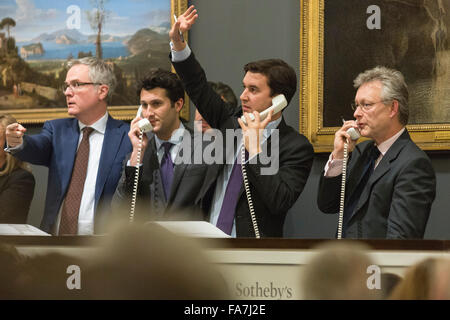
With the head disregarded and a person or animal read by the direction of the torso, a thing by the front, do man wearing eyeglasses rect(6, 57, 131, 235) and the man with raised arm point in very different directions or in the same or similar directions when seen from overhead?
same or similar directions

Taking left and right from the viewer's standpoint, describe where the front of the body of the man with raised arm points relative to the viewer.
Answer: facing the viewer and to the left of the viewer

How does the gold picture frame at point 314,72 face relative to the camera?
toward the camera

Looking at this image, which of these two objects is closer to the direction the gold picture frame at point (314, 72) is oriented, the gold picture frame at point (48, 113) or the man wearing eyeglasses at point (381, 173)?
the man wearing eyeglasses

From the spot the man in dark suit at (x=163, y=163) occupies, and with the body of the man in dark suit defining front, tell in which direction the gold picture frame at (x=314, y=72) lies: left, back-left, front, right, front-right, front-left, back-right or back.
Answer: back

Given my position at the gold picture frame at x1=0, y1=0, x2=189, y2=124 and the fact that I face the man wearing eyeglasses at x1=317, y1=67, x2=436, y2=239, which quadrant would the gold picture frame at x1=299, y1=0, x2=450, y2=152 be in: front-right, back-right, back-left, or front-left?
front-left

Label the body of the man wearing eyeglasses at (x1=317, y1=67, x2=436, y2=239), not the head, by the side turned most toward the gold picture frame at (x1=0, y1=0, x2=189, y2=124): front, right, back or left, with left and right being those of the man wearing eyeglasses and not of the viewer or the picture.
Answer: right

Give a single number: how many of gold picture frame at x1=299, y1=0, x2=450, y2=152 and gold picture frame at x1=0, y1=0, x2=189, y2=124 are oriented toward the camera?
2

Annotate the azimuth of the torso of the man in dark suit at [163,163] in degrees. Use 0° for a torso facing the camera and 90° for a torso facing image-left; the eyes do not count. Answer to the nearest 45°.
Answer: approximately 45°

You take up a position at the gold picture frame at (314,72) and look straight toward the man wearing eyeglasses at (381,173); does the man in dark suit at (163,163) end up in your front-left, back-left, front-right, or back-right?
front-right

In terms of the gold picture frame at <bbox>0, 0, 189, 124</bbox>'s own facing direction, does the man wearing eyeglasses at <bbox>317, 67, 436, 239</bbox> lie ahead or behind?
ahead

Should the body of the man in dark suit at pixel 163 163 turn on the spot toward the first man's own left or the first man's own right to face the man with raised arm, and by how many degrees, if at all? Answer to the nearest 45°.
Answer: approximately 135° to the first man's own left

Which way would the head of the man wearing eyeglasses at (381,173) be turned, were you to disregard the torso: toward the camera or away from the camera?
toward the camera

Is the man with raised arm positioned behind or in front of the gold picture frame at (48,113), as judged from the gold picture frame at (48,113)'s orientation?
in front

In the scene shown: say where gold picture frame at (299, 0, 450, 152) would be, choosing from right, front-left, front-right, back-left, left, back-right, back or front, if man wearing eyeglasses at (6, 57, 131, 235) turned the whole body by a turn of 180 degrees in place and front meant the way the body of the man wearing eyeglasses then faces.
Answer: front-right

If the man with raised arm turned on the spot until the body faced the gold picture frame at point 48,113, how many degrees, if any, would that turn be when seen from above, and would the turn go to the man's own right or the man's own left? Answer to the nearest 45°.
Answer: approximately 90° to the man's own right
